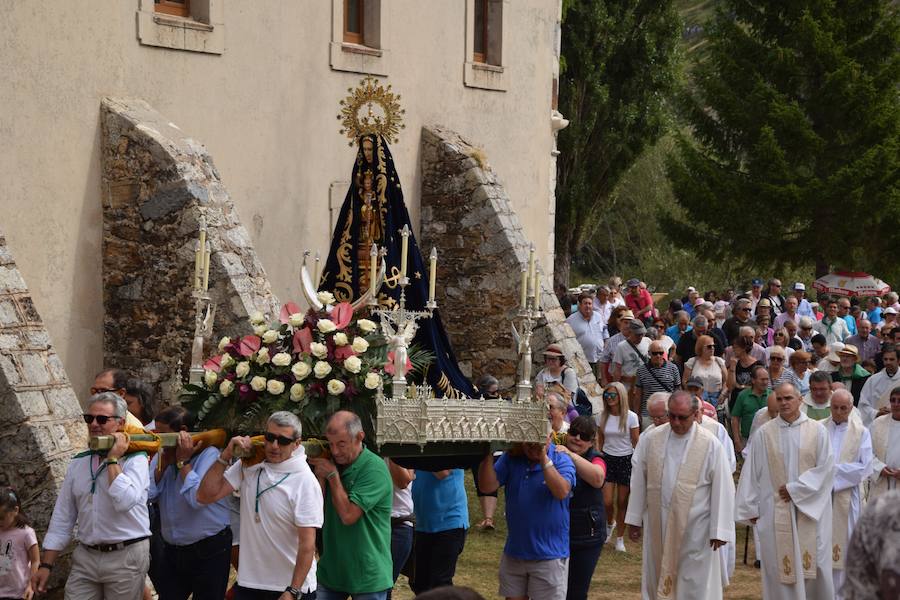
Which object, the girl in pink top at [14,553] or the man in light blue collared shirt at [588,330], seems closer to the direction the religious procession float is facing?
the girl in pink top

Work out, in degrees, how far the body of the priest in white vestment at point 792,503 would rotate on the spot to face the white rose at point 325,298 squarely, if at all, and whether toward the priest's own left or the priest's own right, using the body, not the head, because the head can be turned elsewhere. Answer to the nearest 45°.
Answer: approximately 45° to the priest's own right

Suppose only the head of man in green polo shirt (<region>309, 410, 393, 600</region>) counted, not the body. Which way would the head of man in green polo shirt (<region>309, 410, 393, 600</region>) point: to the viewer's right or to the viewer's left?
to the viewer's left

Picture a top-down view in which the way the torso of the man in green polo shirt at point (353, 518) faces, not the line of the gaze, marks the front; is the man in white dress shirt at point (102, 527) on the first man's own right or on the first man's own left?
on the first man's own right

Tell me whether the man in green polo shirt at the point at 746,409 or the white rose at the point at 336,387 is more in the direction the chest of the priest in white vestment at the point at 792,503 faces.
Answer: the white rose

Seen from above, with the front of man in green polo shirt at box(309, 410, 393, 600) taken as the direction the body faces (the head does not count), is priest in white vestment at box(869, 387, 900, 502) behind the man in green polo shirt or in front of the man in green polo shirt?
behind

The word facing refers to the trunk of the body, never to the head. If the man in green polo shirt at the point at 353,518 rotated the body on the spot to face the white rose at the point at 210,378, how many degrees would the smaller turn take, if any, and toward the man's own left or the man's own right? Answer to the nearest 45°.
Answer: approximately 90° to the man's own right

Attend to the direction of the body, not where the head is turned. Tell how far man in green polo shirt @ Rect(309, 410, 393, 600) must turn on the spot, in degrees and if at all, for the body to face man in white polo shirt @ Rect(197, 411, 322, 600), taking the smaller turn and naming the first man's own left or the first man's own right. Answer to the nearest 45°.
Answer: approximately 45° to the first man's own right
